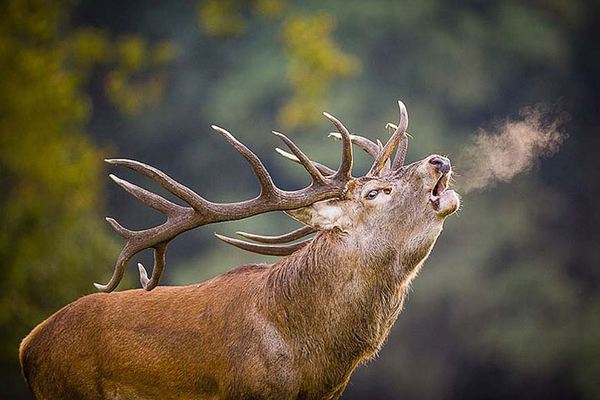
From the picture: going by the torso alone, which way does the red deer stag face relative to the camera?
to the viewer's right
